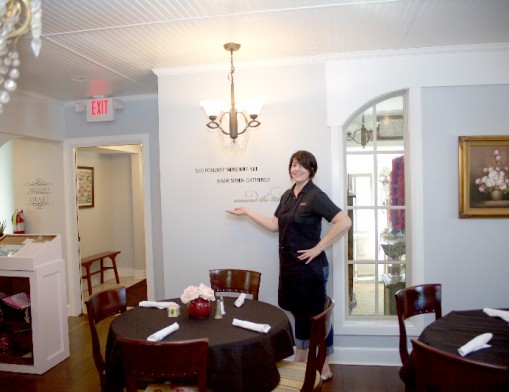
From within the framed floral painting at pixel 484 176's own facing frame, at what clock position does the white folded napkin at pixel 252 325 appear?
The white folded napkin is roughly at 1 o'clock from the framed floral painting.

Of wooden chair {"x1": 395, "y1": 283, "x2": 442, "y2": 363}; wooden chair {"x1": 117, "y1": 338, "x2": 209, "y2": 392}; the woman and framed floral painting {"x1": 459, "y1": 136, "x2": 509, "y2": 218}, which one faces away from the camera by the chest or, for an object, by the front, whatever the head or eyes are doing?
wooden chair {"x1": 117, "y1": 338, "x2": 209, "y2": 392}

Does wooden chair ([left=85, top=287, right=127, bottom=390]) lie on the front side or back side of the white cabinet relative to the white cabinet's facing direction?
on the front side

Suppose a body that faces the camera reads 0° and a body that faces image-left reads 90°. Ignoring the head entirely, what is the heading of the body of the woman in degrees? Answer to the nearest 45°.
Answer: approximately 45°

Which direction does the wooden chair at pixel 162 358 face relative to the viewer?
away from the camera

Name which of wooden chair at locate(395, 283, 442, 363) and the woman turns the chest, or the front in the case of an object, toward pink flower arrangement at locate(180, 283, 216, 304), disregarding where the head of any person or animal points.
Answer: the woman

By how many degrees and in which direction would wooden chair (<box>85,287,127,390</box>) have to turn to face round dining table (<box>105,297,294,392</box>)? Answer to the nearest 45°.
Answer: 0° — it already faces it

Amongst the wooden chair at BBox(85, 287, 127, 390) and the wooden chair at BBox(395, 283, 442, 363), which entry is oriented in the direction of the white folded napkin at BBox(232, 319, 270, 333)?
the wooden chair at BBox(85, 287, 127, 390)

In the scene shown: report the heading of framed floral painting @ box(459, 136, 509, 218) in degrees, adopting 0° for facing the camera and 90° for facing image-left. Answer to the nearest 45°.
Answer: approximately 0°

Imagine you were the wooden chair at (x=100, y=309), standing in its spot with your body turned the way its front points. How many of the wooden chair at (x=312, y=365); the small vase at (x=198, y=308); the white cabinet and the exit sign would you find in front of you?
2

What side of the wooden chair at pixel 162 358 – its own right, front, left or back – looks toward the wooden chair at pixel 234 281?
front

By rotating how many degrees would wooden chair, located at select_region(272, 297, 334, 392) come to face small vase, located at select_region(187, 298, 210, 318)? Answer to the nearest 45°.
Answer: approximately 45° to its left

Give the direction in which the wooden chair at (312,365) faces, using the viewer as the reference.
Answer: facing away from the viewer and to the left of the viewer
